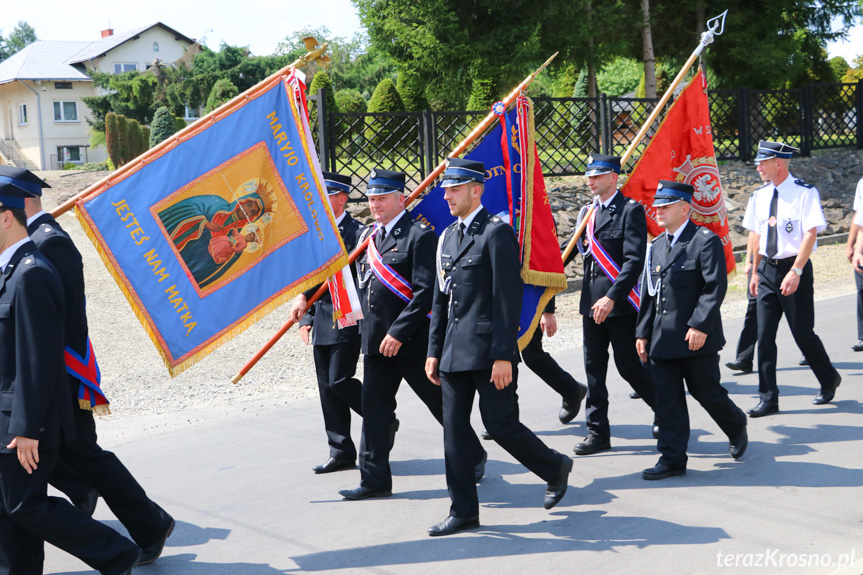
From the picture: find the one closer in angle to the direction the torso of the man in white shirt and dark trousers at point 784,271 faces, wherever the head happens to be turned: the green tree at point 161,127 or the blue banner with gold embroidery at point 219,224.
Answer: the blue banner with gold embroidery

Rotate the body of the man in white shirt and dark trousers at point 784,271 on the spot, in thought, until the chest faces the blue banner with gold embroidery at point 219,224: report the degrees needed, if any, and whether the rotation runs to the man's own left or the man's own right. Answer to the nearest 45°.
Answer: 0° — they already face it

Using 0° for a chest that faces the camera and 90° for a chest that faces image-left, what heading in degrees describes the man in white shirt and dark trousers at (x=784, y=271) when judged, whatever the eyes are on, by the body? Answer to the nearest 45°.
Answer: approximately 45°

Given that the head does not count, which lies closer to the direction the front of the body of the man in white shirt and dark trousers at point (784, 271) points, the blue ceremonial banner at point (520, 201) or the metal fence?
the blue ceremonial banner

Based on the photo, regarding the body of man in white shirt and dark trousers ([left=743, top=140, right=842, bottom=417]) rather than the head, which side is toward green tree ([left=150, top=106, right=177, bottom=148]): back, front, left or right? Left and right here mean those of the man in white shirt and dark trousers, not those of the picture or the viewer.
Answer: right

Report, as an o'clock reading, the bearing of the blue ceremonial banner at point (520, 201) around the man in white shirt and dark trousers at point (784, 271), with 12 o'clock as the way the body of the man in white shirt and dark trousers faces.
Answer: The blue ceremonial banner is roughly at 12 o'clock from the man in white shirt and dark trousers.

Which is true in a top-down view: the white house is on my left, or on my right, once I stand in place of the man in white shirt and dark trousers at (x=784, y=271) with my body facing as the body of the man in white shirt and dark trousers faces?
on my right

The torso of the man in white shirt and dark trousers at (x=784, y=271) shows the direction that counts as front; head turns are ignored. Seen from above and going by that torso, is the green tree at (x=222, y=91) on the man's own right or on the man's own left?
on the man's own right

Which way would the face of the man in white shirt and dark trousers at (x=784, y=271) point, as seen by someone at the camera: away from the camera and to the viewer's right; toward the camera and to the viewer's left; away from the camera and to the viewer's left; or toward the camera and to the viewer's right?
toward the camera and to the viewer's left
